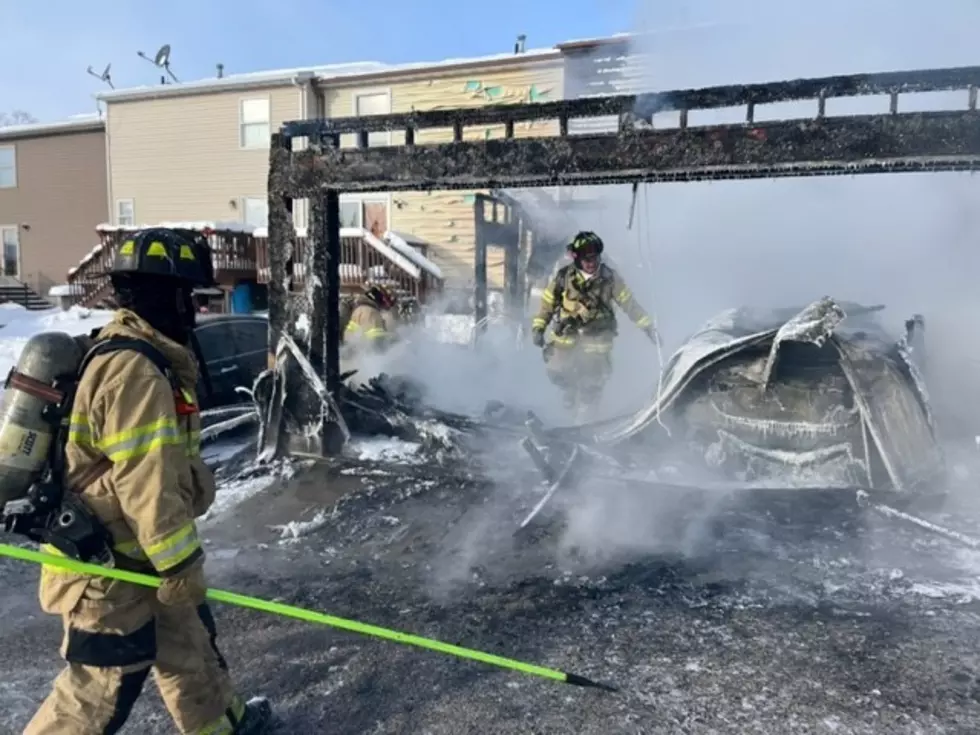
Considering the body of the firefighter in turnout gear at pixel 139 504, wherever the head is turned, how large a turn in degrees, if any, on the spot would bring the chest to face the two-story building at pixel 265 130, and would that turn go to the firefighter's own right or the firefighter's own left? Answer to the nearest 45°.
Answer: approximately 90° to the firefighter's own left

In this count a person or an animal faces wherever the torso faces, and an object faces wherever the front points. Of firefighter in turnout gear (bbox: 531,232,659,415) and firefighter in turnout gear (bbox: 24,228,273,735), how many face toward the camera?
1

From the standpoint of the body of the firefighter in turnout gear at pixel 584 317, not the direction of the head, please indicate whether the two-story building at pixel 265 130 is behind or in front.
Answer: behind

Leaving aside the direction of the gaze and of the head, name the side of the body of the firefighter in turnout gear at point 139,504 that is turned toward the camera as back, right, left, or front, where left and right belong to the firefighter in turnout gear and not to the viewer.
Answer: right

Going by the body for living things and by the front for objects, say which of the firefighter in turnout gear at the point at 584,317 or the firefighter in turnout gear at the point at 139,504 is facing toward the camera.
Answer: the firefighter in turnout gear at the point at 584,317

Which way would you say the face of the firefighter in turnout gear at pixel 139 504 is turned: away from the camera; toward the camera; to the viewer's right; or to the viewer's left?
to the viewer's right

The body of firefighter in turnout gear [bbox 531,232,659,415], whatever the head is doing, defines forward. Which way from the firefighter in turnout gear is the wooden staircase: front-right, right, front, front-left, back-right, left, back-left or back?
back-right

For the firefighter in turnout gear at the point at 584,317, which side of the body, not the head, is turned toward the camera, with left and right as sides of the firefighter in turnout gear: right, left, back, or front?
front

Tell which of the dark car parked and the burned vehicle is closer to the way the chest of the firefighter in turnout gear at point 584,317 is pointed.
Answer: the burned vehicle
